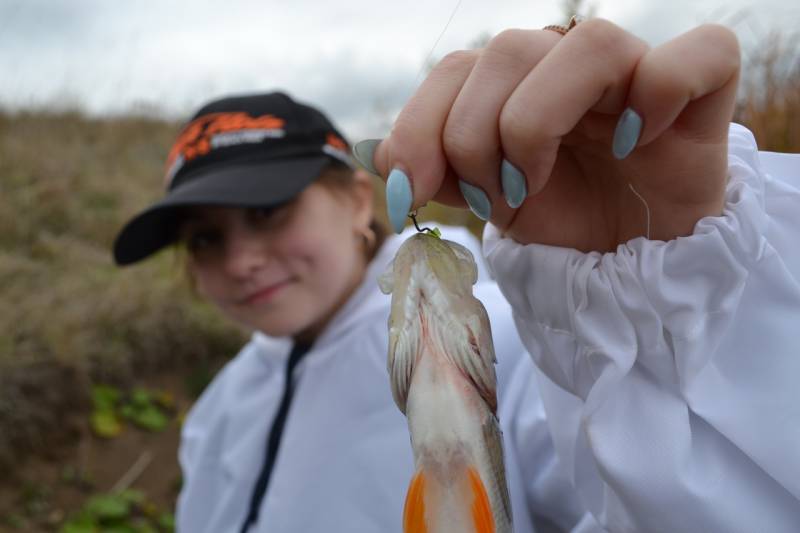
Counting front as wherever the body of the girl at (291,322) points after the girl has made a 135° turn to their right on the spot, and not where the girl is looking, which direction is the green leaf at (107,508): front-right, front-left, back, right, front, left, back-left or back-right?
front-left

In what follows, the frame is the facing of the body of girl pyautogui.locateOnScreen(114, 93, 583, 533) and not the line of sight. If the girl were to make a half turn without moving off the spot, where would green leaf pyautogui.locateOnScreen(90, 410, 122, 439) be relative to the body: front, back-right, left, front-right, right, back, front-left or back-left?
left

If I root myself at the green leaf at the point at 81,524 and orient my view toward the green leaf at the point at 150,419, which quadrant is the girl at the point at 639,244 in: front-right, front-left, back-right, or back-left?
back-right

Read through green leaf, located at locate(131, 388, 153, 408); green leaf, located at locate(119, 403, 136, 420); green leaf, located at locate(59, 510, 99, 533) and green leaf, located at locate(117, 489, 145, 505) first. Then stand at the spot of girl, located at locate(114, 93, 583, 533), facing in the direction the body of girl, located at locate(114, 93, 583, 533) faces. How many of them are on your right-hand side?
4

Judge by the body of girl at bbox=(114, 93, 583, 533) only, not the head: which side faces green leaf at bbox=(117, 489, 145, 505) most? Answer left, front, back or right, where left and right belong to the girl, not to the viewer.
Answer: right

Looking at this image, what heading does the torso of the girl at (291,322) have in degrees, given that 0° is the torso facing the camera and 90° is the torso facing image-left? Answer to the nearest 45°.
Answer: approximately 45°

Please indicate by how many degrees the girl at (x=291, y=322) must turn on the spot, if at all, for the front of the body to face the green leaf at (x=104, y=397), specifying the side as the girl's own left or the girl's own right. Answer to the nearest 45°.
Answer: approximately 90° to the girl's own right

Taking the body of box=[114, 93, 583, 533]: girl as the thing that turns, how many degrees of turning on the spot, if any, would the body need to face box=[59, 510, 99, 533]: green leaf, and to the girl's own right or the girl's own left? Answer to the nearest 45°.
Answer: approximately 90° to the girl's own right

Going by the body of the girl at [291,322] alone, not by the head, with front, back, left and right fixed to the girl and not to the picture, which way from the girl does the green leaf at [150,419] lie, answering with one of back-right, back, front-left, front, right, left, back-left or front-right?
right
